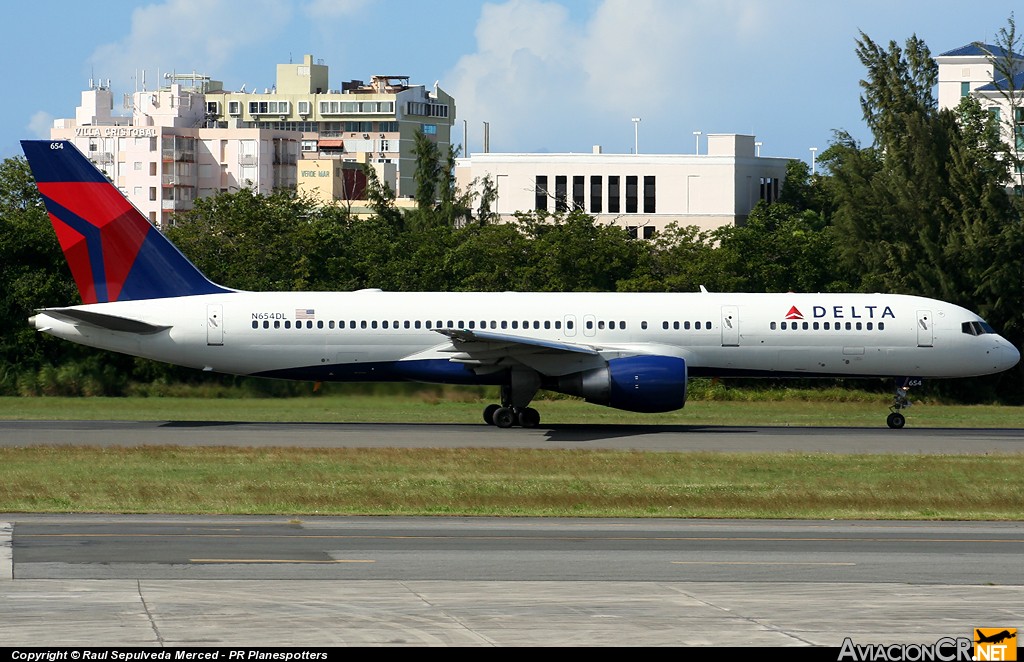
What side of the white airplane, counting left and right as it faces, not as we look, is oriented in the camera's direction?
right
